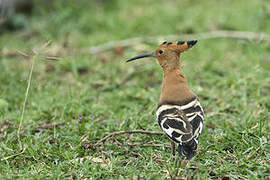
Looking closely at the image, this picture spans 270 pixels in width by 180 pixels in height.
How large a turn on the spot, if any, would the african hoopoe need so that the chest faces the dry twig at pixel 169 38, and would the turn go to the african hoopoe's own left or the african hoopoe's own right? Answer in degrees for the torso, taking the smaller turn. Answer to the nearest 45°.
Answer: approximately 45° to the african hoopoe's own right

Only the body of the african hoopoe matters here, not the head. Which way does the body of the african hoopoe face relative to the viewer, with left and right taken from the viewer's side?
facing away from the viewer and to the left of the viewer
